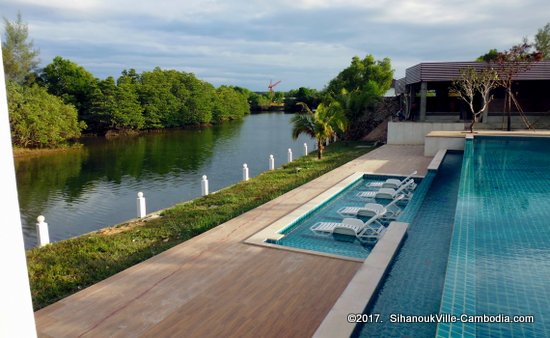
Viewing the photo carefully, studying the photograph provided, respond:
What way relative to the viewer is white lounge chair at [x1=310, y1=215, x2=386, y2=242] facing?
to the viewer's left

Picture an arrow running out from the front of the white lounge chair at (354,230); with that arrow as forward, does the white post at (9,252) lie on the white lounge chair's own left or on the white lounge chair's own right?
on the white lounge chair's own left

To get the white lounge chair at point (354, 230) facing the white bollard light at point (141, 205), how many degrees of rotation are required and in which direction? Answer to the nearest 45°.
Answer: approximately 45° to its right

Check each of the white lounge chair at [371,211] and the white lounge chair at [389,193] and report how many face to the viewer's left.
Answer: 2

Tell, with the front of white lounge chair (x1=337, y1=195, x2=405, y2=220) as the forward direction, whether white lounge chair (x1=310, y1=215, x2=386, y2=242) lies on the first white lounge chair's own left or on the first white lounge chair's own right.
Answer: on the first white lounge chair's own left

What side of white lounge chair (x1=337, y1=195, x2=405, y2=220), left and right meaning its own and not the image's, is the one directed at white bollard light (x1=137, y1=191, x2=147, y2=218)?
front

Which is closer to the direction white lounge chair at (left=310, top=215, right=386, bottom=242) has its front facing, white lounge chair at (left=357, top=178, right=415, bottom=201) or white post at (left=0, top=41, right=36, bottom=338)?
the white post

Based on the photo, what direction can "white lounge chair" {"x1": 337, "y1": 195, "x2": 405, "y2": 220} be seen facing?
to the viewer's left

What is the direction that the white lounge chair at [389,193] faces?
to the viewer's left

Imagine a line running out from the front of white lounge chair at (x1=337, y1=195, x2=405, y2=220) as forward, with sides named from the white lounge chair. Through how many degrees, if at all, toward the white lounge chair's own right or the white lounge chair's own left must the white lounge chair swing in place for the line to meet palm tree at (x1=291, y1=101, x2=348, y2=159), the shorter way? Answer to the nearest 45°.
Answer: approximately 90° to the white lounge chair's own right

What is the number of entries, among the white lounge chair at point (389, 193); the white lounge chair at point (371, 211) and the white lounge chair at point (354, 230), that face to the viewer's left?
3

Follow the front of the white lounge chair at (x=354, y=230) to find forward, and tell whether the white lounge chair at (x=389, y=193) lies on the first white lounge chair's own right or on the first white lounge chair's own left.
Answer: on the first white lounge chair's own right

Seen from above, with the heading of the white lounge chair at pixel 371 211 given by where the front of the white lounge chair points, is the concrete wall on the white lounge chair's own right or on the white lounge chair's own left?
on the white lounge chair's own right

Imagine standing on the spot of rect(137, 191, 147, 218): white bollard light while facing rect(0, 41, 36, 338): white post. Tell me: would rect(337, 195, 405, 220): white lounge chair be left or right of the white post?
left

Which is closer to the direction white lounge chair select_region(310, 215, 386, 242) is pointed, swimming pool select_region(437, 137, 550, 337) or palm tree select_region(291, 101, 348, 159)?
the palm tree
